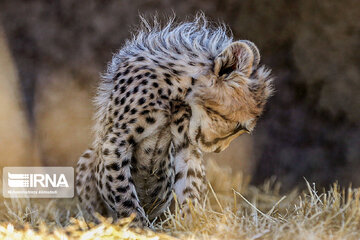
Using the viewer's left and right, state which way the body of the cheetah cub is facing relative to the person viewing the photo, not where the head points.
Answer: facing the viewer and to the right of the viewer
